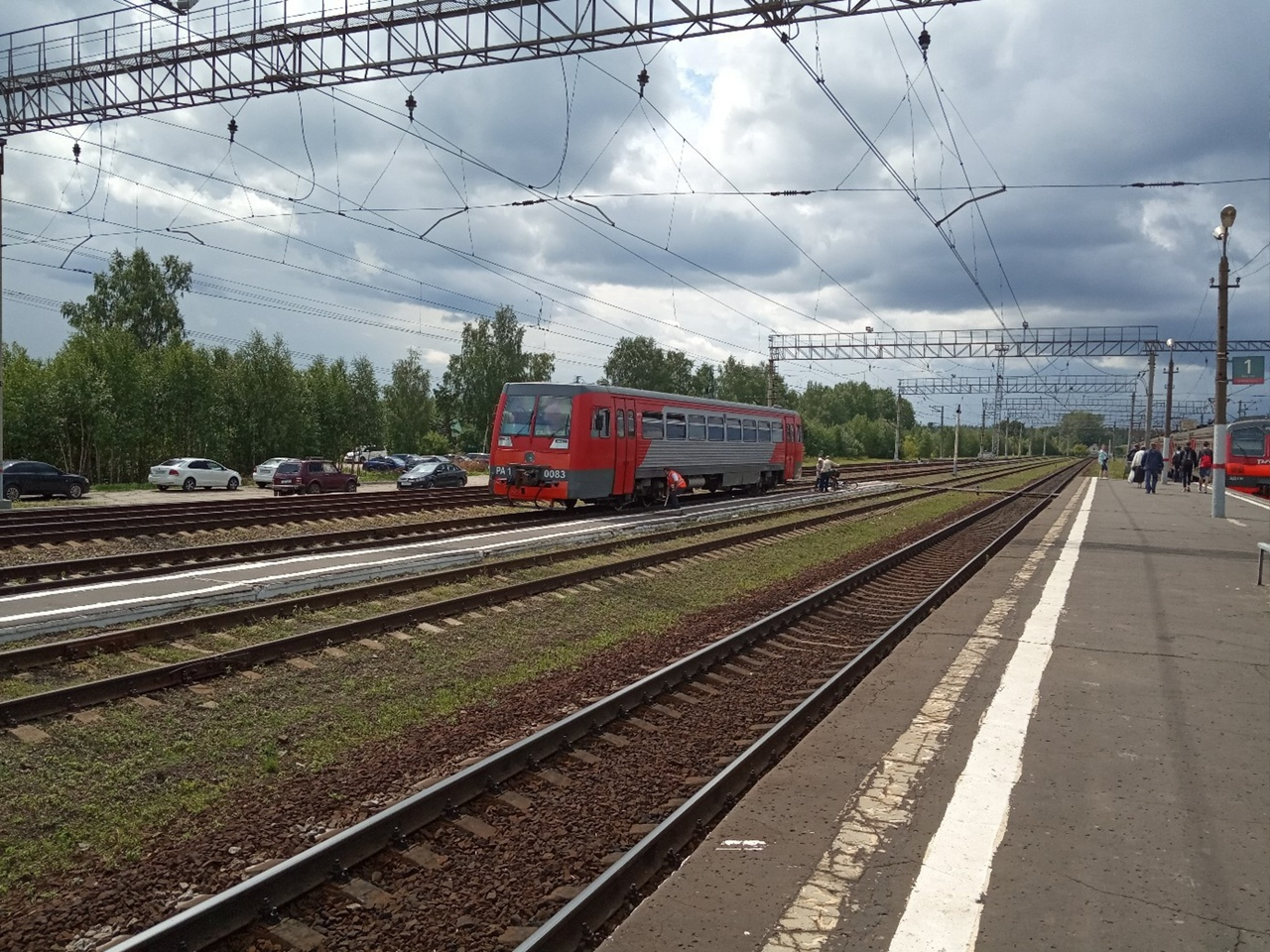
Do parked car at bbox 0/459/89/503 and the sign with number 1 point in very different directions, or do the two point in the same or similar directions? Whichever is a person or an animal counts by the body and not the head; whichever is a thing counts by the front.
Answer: very different directions

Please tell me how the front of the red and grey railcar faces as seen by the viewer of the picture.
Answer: facing the viewer and to the left of the viewer

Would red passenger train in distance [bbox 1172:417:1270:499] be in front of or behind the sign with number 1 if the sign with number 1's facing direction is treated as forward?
behind

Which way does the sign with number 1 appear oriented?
toward the camera

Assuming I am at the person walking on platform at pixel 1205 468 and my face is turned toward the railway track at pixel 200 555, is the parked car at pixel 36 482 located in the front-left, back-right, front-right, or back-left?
front-right

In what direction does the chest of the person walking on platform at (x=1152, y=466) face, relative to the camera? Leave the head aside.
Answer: away from the camera

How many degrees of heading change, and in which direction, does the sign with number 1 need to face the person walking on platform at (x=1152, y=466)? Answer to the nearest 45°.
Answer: approximately 135° to its right

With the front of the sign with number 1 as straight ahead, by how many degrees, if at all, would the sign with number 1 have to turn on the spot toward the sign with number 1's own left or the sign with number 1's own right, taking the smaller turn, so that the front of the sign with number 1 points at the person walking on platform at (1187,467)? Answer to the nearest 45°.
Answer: approximately 180°

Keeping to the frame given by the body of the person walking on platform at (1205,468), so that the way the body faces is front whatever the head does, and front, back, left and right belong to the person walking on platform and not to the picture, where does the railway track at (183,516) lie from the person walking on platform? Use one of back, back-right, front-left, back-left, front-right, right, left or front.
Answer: back-left
